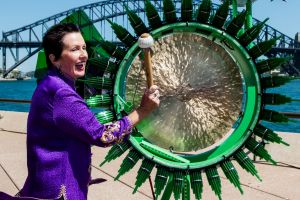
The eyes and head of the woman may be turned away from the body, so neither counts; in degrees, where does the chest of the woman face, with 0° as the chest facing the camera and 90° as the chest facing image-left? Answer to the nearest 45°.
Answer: approximately 270°

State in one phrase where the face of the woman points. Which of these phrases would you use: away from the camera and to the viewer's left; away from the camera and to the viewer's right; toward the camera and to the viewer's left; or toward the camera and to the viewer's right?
toward the camera and to the viewer's right
